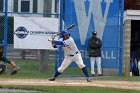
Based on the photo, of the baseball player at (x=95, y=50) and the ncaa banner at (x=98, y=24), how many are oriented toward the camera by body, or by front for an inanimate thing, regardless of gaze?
2

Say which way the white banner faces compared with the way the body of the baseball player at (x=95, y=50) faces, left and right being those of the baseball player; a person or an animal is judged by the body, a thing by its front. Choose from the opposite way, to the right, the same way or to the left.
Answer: the same way

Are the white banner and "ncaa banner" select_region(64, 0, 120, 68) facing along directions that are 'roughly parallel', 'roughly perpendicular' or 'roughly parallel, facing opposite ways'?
roughly parallel

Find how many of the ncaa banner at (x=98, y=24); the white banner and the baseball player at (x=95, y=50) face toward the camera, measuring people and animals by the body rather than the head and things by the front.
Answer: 3

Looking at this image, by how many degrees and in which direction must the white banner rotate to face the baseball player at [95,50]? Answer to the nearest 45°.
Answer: approximately 90° to its left

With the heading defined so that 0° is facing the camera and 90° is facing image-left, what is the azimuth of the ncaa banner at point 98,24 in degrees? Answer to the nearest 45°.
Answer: approximately 0°

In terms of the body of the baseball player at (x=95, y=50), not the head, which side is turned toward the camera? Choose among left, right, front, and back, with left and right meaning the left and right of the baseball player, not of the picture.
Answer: front

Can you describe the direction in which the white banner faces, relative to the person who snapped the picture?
facing the viewer

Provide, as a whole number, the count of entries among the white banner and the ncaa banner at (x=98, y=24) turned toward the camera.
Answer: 2

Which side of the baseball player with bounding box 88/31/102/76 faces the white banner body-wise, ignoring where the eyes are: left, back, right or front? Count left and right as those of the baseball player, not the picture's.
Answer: right

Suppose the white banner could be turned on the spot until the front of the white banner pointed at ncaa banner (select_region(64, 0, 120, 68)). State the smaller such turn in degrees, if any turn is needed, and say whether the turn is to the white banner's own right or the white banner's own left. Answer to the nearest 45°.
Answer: approximately 90° to the white banner's own left
